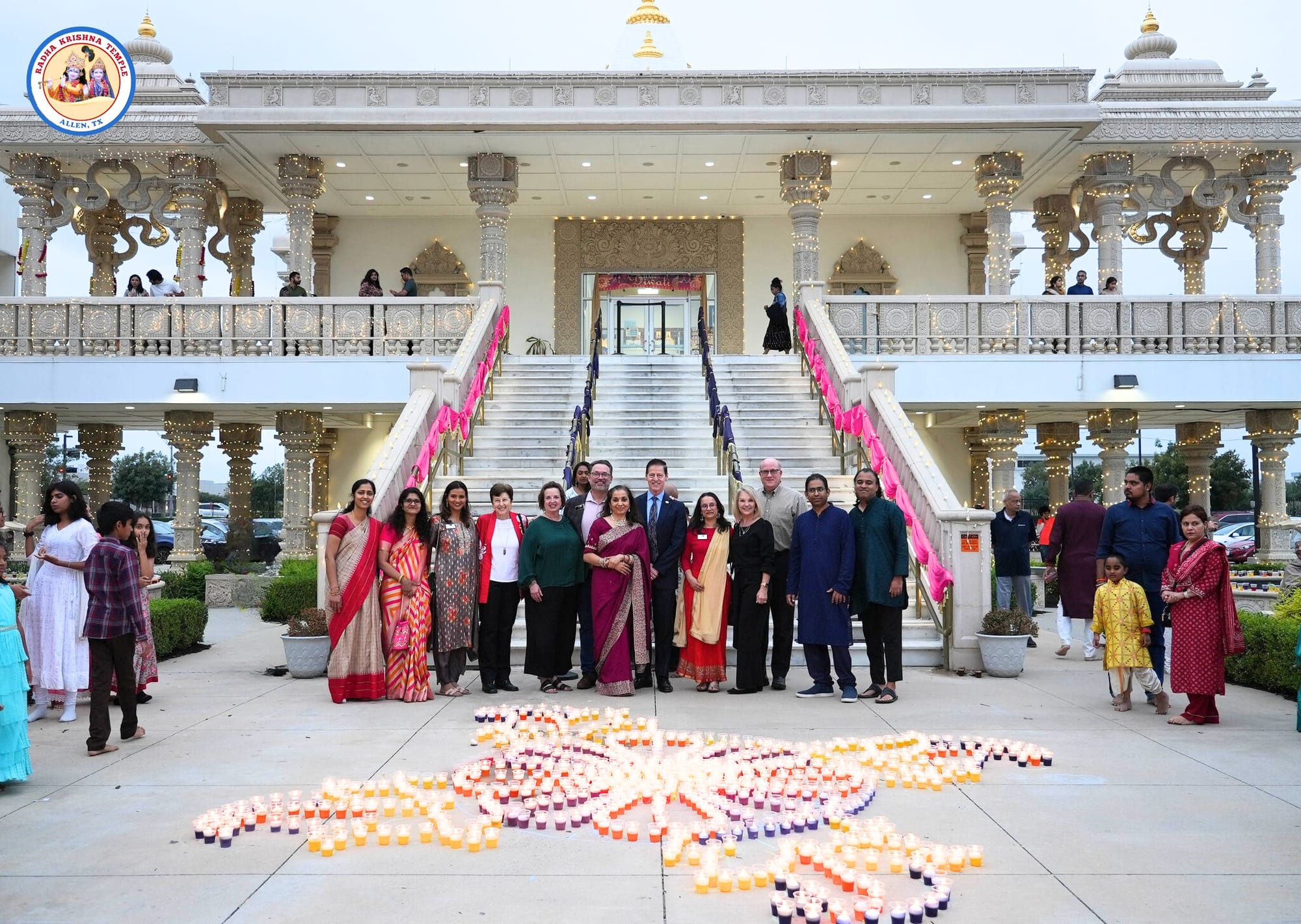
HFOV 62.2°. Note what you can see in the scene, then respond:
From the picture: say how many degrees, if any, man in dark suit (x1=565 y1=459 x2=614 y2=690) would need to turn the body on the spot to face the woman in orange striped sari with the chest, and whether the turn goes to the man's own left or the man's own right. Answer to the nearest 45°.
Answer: approximately 90° to the man's own right

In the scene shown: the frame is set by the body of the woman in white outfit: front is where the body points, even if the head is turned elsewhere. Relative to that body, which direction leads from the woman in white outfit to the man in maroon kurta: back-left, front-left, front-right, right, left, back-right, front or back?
back-left

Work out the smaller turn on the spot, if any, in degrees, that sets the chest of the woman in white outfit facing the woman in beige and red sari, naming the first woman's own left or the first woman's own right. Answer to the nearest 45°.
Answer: approximately 135° to the first woman's own left

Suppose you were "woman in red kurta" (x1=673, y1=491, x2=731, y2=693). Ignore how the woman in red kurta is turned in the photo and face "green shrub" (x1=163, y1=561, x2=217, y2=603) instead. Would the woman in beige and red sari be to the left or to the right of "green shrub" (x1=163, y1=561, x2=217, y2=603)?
left

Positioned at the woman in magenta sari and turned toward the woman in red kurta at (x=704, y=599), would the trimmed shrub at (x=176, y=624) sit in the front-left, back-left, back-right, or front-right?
back-left

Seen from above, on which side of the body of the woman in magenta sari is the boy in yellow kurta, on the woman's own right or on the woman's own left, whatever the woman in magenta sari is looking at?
on the woman's own left

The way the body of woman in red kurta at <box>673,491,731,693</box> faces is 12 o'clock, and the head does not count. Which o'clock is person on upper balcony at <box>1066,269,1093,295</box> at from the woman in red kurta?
The person on upper balcony is roughly at 7 o'clock from the woman in red kurta.
